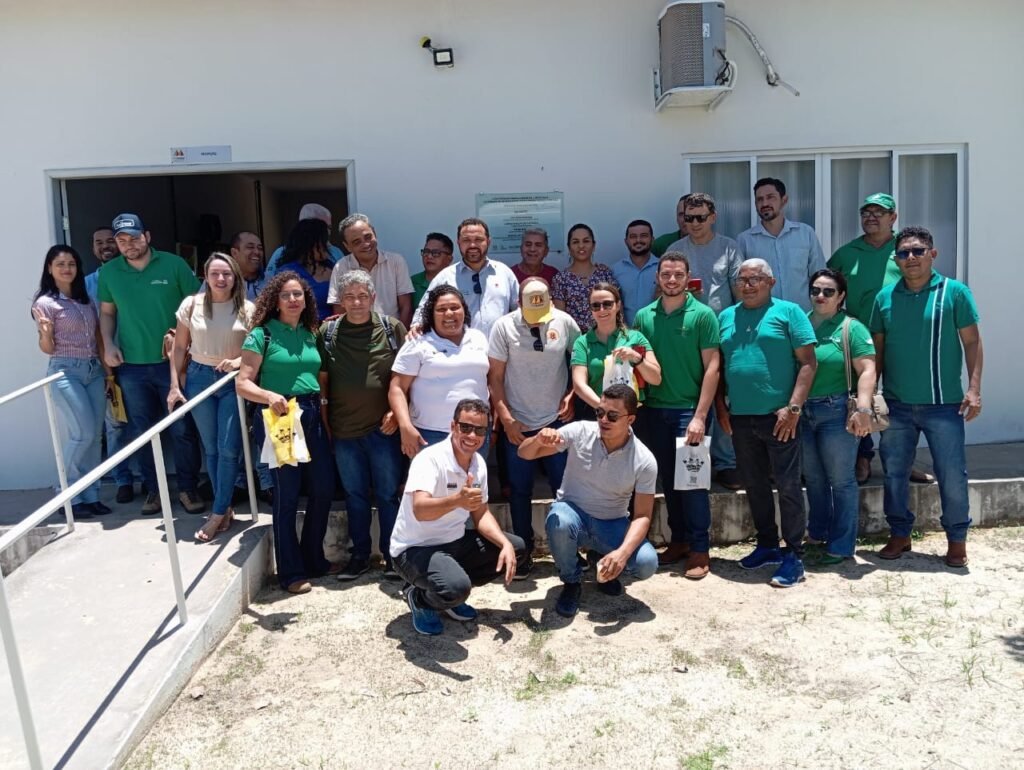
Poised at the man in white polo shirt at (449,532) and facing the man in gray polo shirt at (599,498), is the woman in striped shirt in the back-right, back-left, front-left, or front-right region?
back-left

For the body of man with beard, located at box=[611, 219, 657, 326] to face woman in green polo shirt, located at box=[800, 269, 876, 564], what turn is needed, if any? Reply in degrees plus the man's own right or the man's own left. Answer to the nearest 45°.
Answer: approximately 45° to the man's own left

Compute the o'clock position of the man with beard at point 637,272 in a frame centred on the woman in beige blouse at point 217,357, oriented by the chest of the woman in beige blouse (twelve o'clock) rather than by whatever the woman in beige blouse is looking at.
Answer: The man with beard is roughly at 9 o'clock from the woman in beige blouse.

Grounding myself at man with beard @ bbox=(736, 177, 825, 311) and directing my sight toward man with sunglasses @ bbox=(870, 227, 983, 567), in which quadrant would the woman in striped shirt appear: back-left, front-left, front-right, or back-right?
back-right

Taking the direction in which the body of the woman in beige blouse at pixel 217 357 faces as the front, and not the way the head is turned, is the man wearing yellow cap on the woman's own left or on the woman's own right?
on the woman's own left

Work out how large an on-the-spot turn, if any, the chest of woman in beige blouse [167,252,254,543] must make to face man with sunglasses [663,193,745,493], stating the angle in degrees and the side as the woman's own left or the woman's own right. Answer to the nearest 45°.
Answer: approximately 90° to the woman's own left
